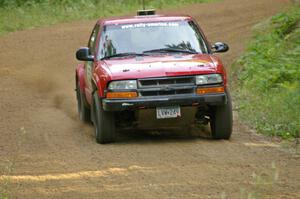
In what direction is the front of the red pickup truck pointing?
toward the camera
